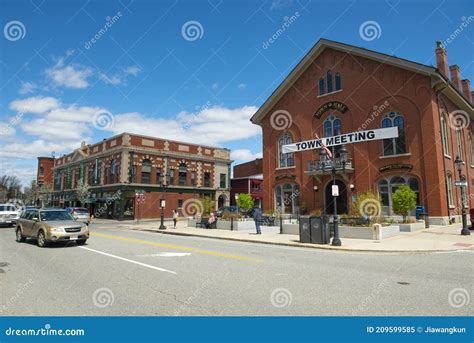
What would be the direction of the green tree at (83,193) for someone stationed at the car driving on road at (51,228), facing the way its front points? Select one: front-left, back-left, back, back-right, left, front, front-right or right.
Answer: back-left

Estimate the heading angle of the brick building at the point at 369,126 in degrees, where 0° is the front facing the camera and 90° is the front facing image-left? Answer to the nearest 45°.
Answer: approximately 45°

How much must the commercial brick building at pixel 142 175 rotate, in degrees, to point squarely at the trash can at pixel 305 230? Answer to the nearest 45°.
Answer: approximately 45° to its left

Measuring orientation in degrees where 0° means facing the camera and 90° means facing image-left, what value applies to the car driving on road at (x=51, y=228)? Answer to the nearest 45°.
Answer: approximately 315°

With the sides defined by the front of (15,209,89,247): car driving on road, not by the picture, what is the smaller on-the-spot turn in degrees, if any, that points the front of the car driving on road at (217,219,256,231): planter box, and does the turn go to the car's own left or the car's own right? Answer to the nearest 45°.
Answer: approximately 90° to the car's own left

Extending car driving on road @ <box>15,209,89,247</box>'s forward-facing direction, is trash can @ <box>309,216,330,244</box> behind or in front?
in front

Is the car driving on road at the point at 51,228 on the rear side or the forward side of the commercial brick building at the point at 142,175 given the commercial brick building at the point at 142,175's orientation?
on the forward side

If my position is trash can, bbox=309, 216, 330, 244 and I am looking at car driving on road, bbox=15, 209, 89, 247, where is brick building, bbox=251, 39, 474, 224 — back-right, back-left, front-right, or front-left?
back-right

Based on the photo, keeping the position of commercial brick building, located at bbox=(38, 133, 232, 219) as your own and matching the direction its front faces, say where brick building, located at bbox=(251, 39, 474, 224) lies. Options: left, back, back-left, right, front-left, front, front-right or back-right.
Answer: left
